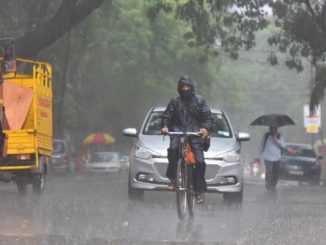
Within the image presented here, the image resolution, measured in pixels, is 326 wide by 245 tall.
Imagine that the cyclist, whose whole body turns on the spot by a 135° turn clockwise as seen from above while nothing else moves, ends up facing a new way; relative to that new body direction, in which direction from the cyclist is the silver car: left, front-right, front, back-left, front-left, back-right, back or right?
front-right

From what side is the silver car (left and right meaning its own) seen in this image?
front

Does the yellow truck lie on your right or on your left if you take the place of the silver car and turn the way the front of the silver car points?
on your right

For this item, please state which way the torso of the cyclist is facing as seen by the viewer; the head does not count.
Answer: toward the camera

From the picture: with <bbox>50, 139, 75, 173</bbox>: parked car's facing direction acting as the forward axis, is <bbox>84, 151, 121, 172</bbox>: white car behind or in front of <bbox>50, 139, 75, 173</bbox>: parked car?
in front

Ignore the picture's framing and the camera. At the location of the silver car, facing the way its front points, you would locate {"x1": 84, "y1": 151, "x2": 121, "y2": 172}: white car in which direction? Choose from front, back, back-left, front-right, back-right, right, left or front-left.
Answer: back

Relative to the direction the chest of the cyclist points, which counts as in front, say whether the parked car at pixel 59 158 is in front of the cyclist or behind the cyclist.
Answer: behind
